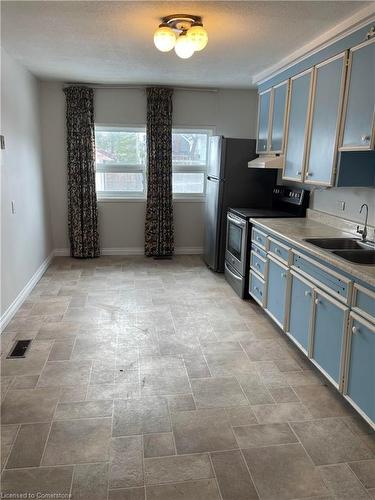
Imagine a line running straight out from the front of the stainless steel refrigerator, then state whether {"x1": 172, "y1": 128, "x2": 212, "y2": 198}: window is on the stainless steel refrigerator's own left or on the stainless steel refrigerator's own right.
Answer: on the stainless steel refrigerator's own right

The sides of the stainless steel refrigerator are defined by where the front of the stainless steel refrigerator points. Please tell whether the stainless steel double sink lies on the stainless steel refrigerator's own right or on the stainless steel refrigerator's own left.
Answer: on the stainless steel refrigerator's own left

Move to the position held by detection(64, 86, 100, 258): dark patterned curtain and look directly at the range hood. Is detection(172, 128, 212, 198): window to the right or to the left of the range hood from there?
left

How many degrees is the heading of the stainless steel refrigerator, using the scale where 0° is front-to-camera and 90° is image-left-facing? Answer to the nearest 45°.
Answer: approximately 90°

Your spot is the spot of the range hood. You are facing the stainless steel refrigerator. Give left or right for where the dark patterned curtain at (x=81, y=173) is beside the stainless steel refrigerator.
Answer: left

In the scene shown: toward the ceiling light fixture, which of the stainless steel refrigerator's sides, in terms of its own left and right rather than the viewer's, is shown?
left

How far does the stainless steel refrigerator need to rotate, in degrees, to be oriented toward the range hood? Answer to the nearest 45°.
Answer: approximately 135° to its left
